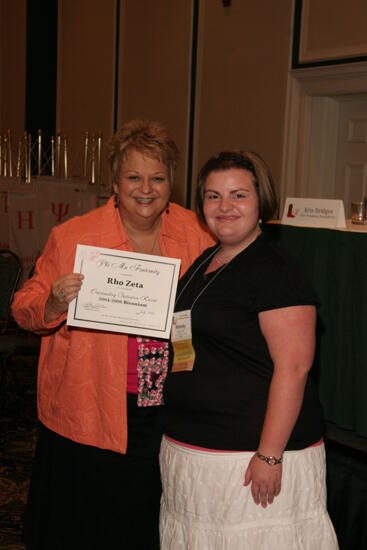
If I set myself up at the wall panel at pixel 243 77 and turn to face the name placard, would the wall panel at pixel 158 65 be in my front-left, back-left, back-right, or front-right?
back-right

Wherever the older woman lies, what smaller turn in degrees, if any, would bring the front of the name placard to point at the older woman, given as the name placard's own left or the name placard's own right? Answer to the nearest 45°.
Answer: approximately 45° to the name placard's own right

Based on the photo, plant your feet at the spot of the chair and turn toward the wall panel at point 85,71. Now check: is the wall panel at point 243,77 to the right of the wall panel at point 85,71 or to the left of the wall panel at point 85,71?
right

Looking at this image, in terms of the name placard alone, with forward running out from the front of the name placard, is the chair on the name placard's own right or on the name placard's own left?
on the name placard's own right

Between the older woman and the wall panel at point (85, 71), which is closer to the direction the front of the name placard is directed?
the older woman

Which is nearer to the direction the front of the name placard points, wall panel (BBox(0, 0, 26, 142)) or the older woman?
the older woman

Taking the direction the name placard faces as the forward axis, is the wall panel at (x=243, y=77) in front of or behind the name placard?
behind

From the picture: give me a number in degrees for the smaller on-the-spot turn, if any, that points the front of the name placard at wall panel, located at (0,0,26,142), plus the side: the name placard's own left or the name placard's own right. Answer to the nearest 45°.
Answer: approximately 135° to the name placard's own right

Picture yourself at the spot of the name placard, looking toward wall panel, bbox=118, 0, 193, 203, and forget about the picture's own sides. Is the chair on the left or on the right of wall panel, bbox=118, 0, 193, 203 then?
left

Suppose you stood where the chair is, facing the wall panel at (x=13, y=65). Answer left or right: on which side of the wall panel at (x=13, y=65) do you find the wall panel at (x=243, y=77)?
right

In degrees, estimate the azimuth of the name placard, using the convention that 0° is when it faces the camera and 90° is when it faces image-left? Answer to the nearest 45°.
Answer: approximately 0°

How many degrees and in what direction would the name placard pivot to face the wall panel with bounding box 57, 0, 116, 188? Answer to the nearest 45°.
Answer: approximately 135° to its right
